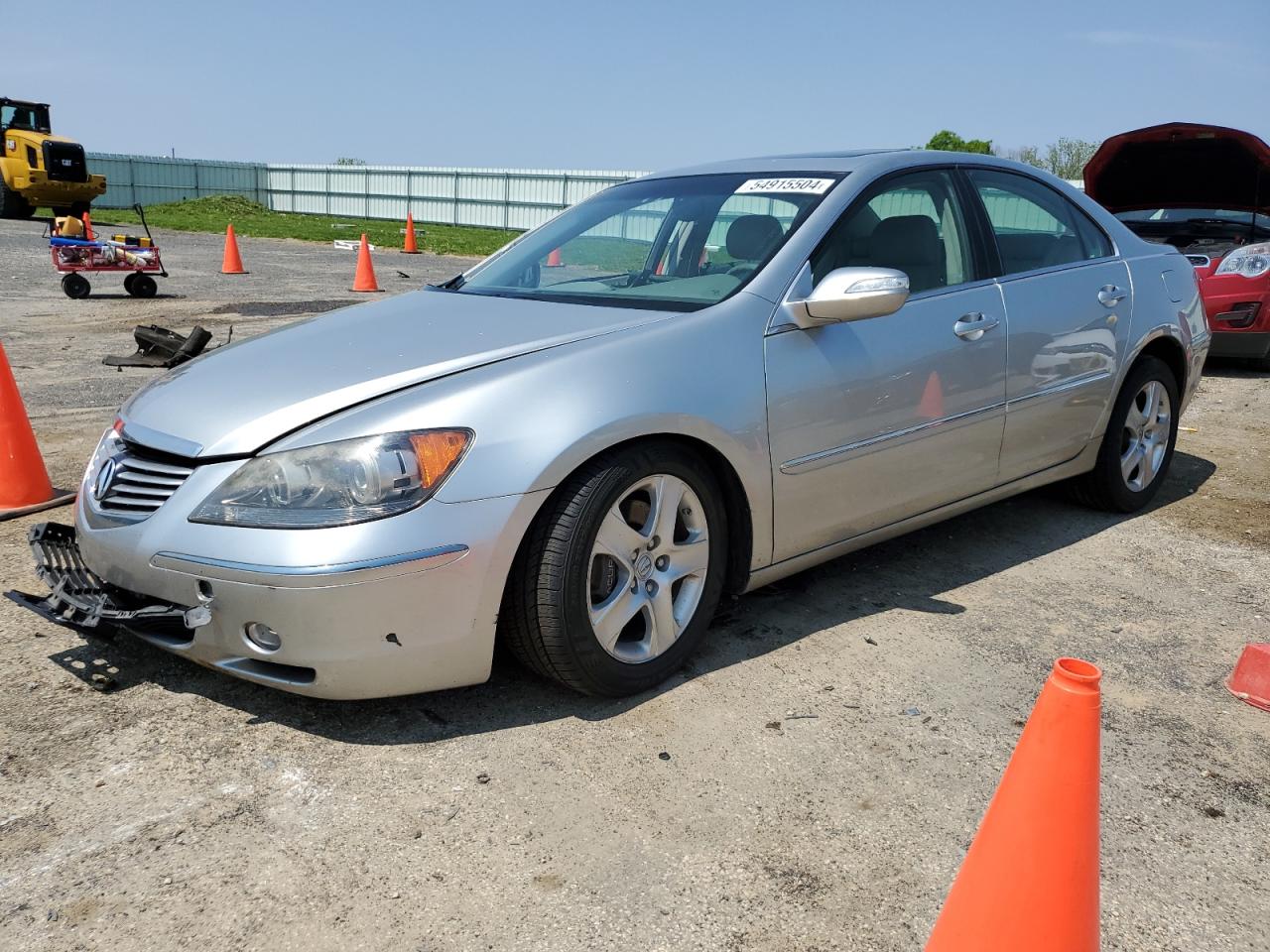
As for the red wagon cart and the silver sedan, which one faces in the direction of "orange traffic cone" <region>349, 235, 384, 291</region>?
the red wagon cart

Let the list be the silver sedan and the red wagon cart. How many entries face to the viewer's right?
1

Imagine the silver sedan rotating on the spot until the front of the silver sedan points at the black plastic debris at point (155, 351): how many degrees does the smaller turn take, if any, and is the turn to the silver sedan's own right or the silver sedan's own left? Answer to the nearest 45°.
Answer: approximately 90° to the silver sedan's own right

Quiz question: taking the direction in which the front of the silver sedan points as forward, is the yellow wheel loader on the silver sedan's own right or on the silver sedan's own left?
on the silver sedan's own right

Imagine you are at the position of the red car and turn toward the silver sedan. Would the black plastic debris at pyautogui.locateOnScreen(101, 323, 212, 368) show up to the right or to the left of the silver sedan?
right

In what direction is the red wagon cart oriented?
to the viewer's right

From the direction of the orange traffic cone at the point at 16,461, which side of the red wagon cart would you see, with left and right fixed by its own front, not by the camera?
right

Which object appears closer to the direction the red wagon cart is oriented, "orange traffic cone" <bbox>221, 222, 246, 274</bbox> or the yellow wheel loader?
the orange traffic cone

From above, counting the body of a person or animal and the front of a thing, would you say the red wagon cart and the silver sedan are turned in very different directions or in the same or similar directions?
very different directions

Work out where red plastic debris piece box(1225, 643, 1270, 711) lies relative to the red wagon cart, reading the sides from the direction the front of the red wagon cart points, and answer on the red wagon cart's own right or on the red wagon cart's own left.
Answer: on the red wagon cart's own right

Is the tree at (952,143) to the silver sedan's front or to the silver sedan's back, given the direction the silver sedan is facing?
to the back
